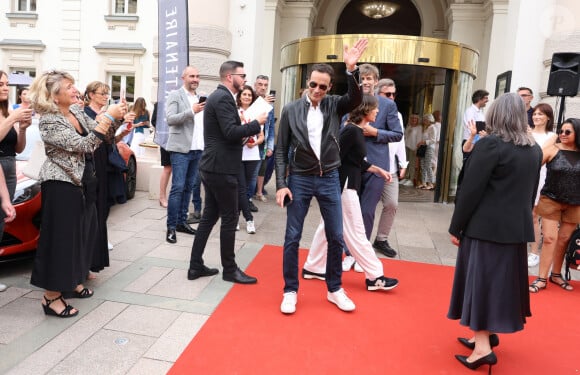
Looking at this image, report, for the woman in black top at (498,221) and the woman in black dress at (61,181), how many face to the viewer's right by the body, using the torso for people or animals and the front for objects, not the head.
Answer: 1

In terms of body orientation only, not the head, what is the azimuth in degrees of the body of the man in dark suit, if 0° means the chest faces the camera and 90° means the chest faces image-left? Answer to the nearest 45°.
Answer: approximately 270°

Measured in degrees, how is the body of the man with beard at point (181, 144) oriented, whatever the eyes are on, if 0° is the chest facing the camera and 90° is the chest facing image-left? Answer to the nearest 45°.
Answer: approximately 315°

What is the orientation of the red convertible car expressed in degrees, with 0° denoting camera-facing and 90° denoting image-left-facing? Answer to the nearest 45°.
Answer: approximately 45°

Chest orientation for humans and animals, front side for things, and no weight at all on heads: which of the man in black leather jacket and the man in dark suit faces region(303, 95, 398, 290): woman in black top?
the man in dark suit

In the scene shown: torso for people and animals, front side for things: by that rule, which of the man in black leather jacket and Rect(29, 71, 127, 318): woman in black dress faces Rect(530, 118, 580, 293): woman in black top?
the woman in black dress

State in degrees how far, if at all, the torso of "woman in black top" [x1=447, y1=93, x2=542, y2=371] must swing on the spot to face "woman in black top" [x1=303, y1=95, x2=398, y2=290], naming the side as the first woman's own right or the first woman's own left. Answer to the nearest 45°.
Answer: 0° — they already face them

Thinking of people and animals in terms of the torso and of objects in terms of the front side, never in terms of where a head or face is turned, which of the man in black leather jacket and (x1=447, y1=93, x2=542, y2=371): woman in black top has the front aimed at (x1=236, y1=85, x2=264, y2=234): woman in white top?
the woman in black top

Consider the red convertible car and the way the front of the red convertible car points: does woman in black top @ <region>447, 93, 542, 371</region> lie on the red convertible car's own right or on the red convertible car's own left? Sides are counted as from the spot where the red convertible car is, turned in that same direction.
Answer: on the red convertible car's own left

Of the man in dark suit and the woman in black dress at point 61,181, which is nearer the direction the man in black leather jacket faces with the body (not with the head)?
the woman in black dress

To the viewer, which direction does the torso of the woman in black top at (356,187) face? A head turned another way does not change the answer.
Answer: to the viewer's right

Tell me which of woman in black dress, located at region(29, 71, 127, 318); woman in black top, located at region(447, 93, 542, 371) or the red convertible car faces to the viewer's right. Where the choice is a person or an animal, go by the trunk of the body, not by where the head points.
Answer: the woman in black dress
